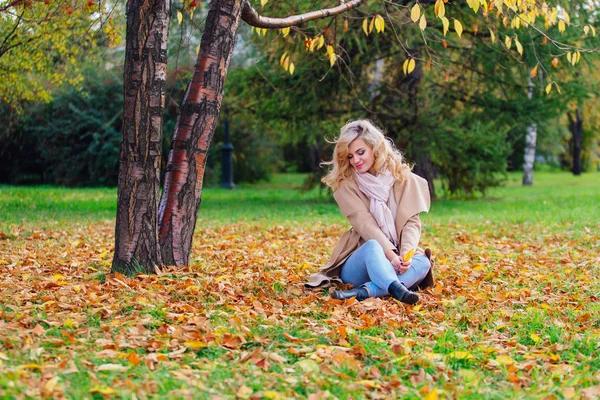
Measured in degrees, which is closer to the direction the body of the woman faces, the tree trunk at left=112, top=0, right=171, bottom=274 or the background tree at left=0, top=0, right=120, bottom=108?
the tree trunk

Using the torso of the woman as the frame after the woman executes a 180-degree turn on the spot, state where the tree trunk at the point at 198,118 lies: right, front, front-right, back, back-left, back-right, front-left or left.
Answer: left

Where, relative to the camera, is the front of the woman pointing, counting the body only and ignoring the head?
toward the camera

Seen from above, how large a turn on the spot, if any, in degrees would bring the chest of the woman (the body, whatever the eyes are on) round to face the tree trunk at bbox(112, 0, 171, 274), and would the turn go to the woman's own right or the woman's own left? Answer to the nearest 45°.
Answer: approximately 90° to the woman's own right

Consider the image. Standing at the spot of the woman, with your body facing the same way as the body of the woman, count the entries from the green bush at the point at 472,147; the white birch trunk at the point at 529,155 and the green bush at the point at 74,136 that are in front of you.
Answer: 0

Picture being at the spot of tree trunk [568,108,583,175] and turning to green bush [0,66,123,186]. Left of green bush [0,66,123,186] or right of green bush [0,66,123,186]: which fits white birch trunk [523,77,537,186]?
left

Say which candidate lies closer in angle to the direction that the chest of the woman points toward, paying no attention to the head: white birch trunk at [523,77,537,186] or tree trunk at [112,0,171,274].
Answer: the tree trunk

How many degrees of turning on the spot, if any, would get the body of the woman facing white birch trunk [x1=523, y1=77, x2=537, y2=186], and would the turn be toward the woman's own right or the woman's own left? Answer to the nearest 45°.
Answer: approximately 180°

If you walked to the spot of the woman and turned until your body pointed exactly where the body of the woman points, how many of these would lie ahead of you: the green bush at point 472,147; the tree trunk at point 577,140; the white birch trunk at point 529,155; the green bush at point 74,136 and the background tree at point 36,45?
0

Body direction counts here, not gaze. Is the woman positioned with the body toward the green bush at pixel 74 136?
no

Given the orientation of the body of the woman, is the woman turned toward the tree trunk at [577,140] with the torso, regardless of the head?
no

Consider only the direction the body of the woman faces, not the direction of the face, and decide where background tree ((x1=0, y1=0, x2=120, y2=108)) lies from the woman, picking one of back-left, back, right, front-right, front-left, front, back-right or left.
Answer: back-right
